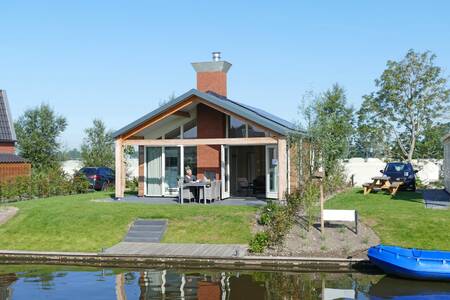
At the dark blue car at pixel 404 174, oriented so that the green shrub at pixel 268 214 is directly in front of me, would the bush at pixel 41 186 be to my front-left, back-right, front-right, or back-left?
front-right

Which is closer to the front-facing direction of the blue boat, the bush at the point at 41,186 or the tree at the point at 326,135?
the bush

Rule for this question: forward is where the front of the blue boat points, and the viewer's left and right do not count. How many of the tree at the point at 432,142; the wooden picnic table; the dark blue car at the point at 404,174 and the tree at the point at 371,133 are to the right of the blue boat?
4

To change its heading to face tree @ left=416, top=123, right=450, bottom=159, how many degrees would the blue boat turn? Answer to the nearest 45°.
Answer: approximately 90° to its right

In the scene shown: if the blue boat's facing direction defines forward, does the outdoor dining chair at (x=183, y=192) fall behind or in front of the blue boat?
in front

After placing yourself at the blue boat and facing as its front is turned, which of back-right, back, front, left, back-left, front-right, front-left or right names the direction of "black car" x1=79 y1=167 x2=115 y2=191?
front-right

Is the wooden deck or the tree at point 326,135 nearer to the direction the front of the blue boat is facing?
the wooden deck

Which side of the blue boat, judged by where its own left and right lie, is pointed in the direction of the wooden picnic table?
right

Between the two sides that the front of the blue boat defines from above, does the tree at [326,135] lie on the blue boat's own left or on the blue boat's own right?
on the blue boat's own right

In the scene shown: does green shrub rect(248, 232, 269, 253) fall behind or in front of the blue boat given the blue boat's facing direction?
in front

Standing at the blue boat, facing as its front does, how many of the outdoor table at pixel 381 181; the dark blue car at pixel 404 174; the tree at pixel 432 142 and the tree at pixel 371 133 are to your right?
4

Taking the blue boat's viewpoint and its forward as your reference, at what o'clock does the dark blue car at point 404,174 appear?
The dark blue car is roughly at 3 o'clock from the blue boat.

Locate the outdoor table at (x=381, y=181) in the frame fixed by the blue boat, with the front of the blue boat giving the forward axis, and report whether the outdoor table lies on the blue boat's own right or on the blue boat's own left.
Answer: on the blue boat's own right

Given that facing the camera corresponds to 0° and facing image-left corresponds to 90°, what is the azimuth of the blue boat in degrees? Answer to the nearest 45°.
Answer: approximately 90°
